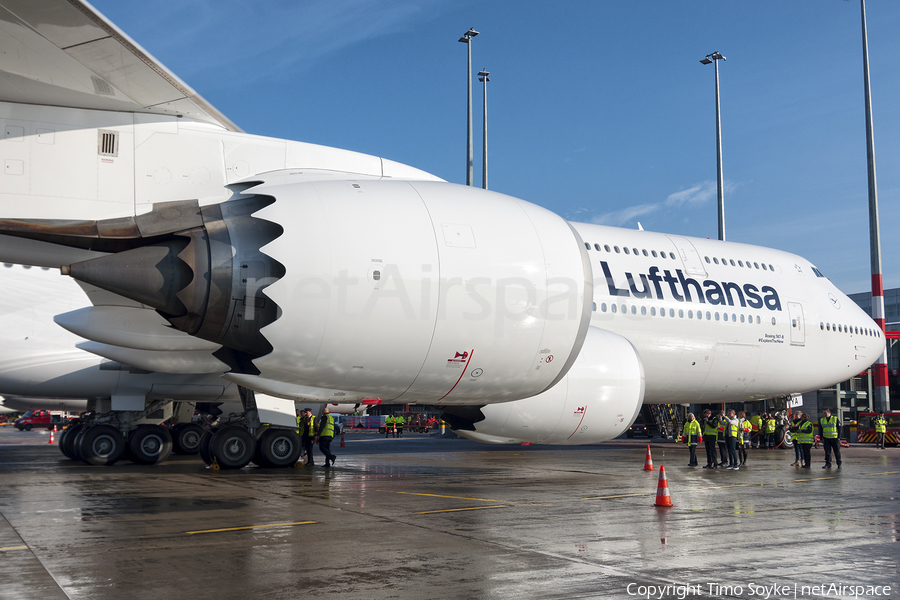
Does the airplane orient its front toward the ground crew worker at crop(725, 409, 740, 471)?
yes

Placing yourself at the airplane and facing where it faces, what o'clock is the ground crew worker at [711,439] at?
The ground crew worker is roughly at 12 o'clock from the airplane.

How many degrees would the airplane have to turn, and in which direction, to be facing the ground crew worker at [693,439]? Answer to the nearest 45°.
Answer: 0° — it already faces them

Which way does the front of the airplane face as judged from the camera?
facing away from the viewer and to the right of the viewer

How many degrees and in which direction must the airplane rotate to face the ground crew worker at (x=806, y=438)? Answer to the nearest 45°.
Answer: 0° — it already faces them
